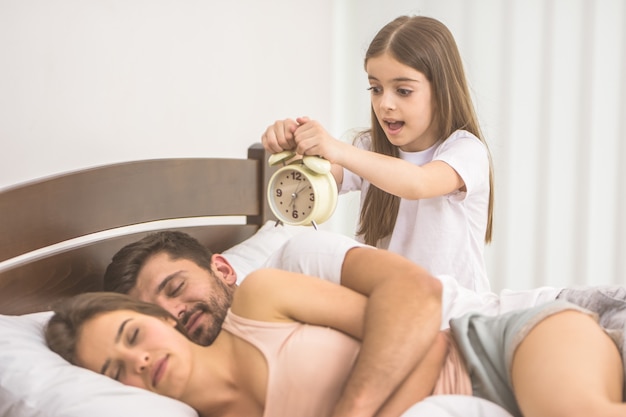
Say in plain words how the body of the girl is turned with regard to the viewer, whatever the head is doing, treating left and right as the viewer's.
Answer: facing the viewer and to the left of the viewer

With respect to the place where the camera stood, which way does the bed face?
facing the viewer and to the right of the viewer

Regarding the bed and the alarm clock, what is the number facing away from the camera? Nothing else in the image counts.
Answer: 0

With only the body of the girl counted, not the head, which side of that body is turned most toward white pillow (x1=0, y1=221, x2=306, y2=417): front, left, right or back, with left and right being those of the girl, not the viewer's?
front

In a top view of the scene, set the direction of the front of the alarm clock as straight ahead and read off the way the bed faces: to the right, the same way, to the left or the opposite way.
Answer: to the left

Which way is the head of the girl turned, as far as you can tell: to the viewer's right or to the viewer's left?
to the viewer's left

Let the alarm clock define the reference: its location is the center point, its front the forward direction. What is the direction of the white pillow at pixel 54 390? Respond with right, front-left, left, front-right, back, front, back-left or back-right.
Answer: front
